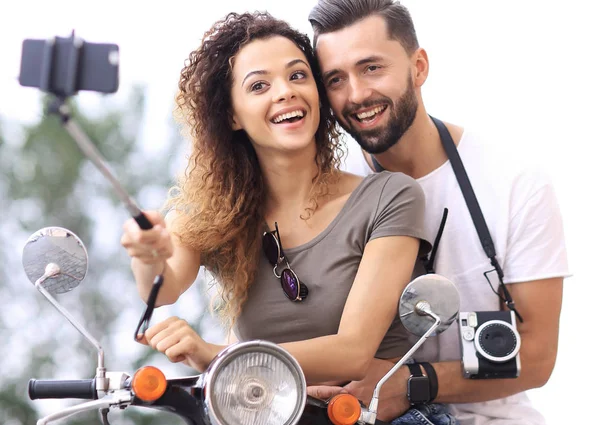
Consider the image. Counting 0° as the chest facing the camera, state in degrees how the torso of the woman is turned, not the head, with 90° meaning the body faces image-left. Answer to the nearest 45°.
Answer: approximately 45°

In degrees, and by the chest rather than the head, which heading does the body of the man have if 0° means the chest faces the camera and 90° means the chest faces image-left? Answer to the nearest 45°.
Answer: approximately 45°

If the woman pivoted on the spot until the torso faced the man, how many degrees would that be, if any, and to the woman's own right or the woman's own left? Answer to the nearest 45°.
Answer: approximately 180°

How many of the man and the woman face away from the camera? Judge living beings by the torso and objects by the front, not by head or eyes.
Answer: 0

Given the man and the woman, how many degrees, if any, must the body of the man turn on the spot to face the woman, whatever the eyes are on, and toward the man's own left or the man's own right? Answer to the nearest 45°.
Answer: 0° — they already face them

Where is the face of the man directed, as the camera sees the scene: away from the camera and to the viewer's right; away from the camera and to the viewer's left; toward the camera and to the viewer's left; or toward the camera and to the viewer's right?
toward the camera and to the viewer's left

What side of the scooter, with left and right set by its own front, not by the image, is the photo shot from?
front
